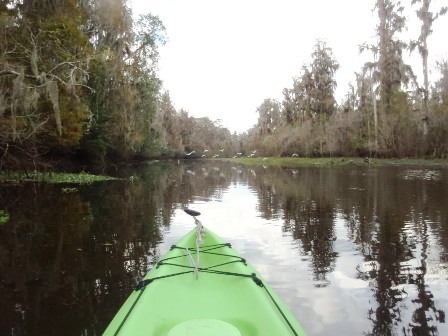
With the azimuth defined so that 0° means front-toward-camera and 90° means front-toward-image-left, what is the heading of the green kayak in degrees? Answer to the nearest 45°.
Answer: approximately 180°

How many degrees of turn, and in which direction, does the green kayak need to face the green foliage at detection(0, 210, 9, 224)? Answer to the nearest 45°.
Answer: approximately 45° to its left
